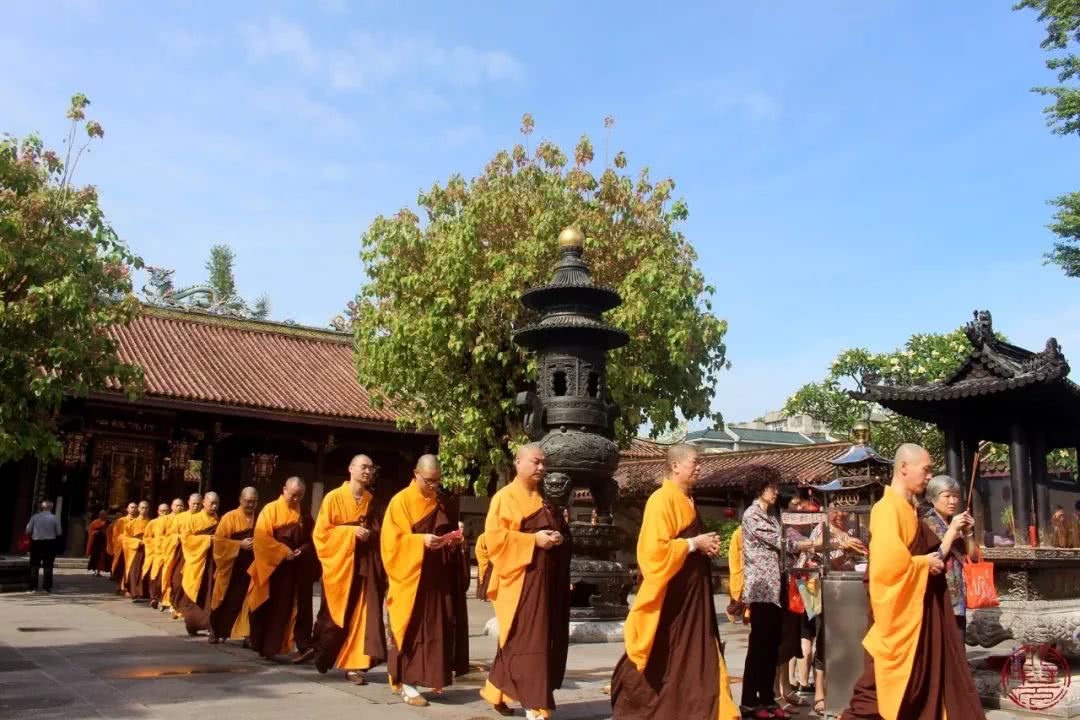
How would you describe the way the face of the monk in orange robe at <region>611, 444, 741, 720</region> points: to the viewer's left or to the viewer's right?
to the viewer's right

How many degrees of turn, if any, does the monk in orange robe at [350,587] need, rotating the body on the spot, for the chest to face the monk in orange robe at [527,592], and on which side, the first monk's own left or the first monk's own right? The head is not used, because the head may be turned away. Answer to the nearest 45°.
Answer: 0° — they already face them

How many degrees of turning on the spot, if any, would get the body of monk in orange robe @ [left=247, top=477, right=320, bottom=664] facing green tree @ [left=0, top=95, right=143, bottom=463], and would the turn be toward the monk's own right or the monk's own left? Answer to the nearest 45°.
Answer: approximately 180°

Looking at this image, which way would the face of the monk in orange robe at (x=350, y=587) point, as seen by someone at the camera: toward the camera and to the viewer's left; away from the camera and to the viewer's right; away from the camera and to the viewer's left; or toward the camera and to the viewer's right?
toward the camera and to the viewer's right

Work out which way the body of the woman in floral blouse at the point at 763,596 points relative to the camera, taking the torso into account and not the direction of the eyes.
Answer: to the viewer's right

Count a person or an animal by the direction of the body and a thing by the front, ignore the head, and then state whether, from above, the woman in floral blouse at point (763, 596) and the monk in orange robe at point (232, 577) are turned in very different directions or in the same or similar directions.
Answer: same or similar directions

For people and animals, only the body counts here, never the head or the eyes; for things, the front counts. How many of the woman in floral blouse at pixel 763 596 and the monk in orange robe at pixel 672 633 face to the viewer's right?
2

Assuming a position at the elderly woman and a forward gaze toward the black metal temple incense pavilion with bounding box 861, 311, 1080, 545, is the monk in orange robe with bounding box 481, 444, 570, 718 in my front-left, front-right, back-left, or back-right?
back-left

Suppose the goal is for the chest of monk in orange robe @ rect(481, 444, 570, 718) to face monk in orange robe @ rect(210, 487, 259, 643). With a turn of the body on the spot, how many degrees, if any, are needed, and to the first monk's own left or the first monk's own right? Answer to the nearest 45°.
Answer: approximately 180°

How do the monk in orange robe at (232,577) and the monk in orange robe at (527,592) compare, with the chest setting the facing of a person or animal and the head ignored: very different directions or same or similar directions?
same or similar directions

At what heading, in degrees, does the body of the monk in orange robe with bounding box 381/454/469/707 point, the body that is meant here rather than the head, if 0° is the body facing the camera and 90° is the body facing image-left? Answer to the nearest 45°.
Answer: approximately 315°

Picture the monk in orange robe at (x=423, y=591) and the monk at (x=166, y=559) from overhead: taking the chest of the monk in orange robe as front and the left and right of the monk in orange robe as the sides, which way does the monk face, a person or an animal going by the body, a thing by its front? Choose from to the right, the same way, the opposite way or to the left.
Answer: the same way

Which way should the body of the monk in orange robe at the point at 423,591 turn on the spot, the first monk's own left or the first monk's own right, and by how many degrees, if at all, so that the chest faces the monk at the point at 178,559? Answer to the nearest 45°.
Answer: approximately 180°

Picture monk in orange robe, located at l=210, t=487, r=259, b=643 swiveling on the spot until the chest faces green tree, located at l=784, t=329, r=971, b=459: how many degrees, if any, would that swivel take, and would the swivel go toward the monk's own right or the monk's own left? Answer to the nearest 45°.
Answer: approximately 90° to the monk's own left

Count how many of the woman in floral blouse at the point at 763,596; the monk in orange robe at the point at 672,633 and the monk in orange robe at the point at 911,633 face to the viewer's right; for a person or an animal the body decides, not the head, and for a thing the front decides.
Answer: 3

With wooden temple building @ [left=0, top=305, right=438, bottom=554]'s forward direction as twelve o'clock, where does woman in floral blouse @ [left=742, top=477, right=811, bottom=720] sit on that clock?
The woman in floral blouse is roughly at 1 o'clock from the wooden temple building.

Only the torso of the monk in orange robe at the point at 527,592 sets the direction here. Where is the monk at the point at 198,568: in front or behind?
behind

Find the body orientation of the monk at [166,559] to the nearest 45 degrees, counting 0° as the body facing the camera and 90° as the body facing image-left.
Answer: approximately 315°
